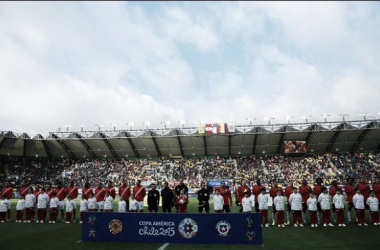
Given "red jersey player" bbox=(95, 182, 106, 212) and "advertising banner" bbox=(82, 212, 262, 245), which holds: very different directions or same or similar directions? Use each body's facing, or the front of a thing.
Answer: same or similar directions

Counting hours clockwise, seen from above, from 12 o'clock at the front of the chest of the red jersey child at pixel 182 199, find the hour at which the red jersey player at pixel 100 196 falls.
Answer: the red jersey player at pixel 100 196 is roughly at 4 o'clock from the red jersey child at pixel 182 199.

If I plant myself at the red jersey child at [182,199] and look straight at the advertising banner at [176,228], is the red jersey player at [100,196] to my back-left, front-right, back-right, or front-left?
back-right

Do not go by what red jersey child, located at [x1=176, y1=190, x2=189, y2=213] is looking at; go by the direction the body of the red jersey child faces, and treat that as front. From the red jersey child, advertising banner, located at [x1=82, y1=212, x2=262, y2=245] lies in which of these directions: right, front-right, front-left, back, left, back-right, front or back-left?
front

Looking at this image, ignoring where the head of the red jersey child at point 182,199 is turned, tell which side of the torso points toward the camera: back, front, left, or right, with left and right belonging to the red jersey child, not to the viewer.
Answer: front

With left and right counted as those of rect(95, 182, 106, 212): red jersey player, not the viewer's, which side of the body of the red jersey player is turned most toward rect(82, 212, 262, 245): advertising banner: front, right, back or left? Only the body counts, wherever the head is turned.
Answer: front

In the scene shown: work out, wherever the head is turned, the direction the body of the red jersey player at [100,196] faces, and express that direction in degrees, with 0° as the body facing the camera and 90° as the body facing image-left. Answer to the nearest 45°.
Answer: approximately 0°

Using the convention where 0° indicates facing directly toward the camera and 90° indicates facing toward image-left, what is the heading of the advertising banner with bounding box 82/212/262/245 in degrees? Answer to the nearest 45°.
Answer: approximately 0°

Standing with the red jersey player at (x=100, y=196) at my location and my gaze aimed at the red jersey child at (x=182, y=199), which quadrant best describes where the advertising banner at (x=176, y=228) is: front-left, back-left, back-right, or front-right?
front-right

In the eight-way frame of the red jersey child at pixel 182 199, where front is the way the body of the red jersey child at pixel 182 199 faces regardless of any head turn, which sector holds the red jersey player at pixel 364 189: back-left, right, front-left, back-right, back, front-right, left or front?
left

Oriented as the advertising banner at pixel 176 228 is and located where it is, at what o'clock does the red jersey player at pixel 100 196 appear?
The red jersey player is roughly at 5 o'clock from the advertising banner.

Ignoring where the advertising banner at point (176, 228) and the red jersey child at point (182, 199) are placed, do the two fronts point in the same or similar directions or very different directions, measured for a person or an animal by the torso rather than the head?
same or similar directions

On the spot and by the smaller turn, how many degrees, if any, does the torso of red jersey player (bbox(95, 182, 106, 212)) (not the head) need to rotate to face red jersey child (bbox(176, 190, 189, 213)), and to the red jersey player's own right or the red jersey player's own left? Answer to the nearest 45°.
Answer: approximately 45° to the red jersey player's own left
